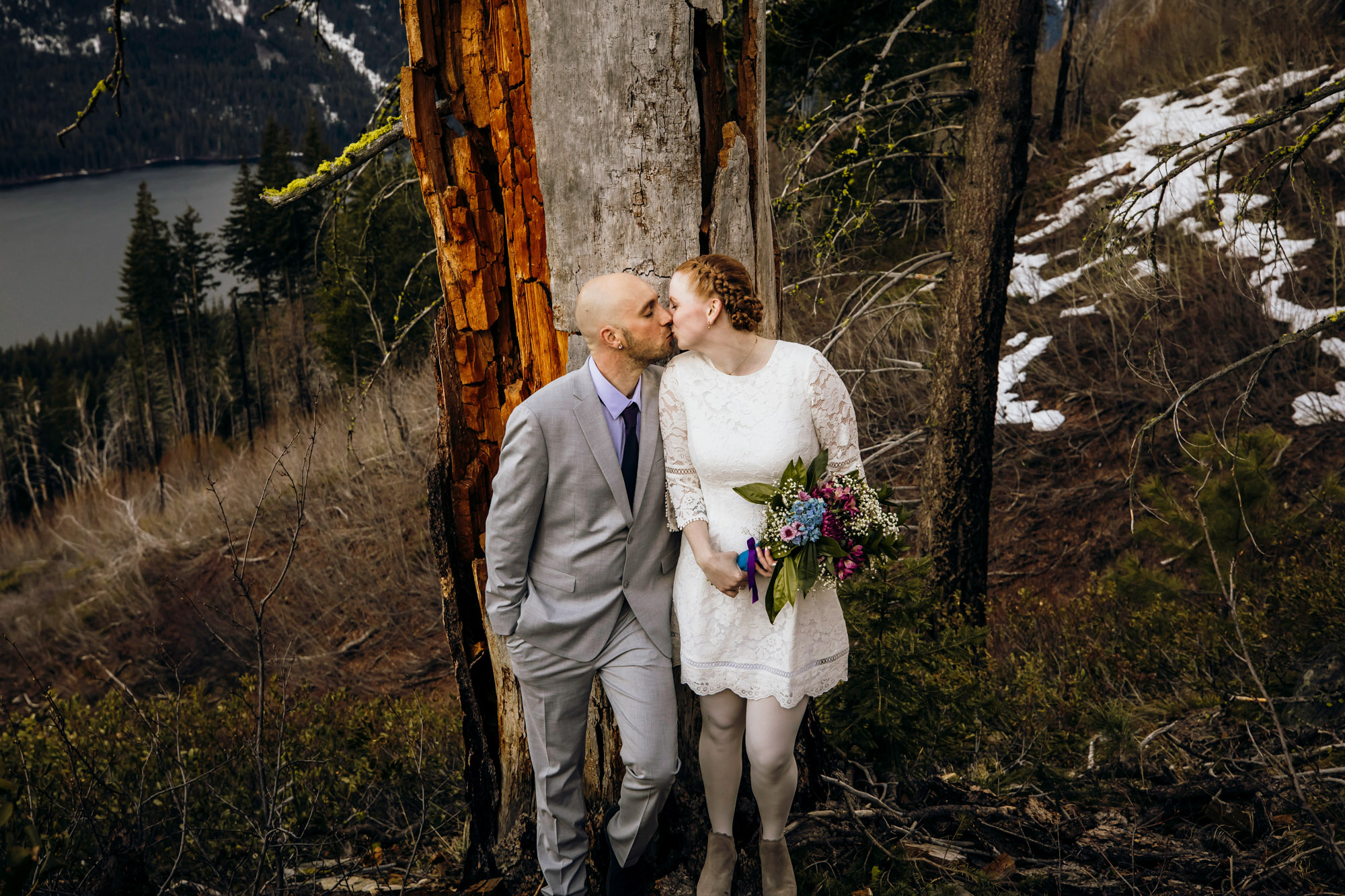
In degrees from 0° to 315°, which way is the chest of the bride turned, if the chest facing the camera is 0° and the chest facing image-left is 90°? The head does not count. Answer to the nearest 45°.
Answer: approximately 0°

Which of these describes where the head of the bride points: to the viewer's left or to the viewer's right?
to the viewer's left

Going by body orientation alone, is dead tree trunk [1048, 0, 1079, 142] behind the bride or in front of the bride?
behind

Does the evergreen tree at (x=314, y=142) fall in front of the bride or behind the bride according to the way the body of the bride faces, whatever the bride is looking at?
behind

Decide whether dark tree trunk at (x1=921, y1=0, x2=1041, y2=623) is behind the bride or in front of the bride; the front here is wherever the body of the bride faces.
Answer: behind

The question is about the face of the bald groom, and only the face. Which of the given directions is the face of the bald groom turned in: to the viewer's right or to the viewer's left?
to the viewer's right

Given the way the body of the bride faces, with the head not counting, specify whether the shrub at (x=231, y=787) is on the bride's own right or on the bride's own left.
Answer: on the bride's own right

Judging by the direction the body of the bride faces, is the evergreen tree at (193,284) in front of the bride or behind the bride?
behind

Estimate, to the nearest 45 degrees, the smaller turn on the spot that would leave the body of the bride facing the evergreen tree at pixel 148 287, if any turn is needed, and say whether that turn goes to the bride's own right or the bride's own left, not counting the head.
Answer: approximately 135° to the bride's own right
